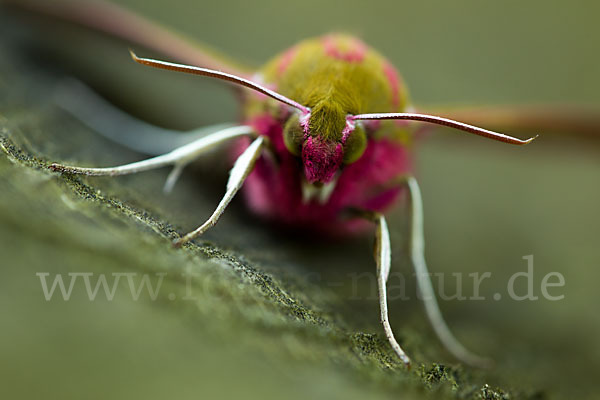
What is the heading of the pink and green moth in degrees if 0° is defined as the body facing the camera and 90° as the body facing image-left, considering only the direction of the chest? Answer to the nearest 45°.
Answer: approximately 0°
